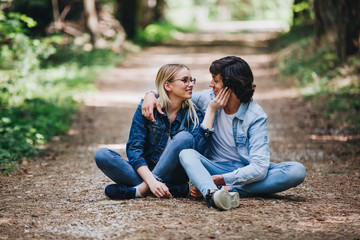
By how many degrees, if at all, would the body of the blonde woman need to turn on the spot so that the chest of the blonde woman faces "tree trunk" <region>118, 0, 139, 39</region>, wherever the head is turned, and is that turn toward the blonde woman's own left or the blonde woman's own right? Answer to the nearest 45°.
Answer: approximately 180°

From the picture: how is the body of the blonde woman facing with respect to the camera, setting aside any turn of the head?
toward the camera

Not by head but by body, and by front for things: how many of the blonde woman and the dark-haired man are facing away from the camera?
0

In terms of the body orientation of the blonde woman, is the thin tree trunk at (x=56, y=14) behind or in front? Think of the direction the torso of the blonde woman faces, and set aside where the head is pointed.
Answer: behind

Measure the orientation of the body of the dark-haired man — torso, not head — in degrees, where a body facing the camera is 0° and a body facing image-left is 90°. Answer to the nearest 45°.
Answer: approximately 45°

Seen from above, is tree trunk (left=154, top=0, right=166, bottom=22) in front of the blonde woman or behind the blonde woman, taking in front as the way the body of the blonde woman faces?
behind

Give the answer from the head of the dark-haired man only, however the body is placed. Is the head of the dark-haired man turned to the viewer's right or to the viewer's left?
to the viewer's left

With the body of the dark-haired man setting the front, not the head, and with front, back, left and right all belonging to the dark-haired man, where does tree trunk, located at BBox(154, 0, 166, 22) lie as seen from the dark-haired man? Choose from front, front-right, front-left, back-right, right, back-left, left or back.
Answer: back-right

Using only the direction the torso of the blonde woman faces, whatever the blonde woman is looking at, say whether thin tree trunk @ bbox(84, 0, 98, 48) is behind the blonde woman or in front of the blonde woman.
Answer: behind

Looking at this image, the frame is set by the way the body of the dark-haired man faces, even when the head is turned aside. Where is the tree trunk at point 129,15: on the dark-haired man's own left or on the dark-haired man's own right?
on the dark-haired man's own right
